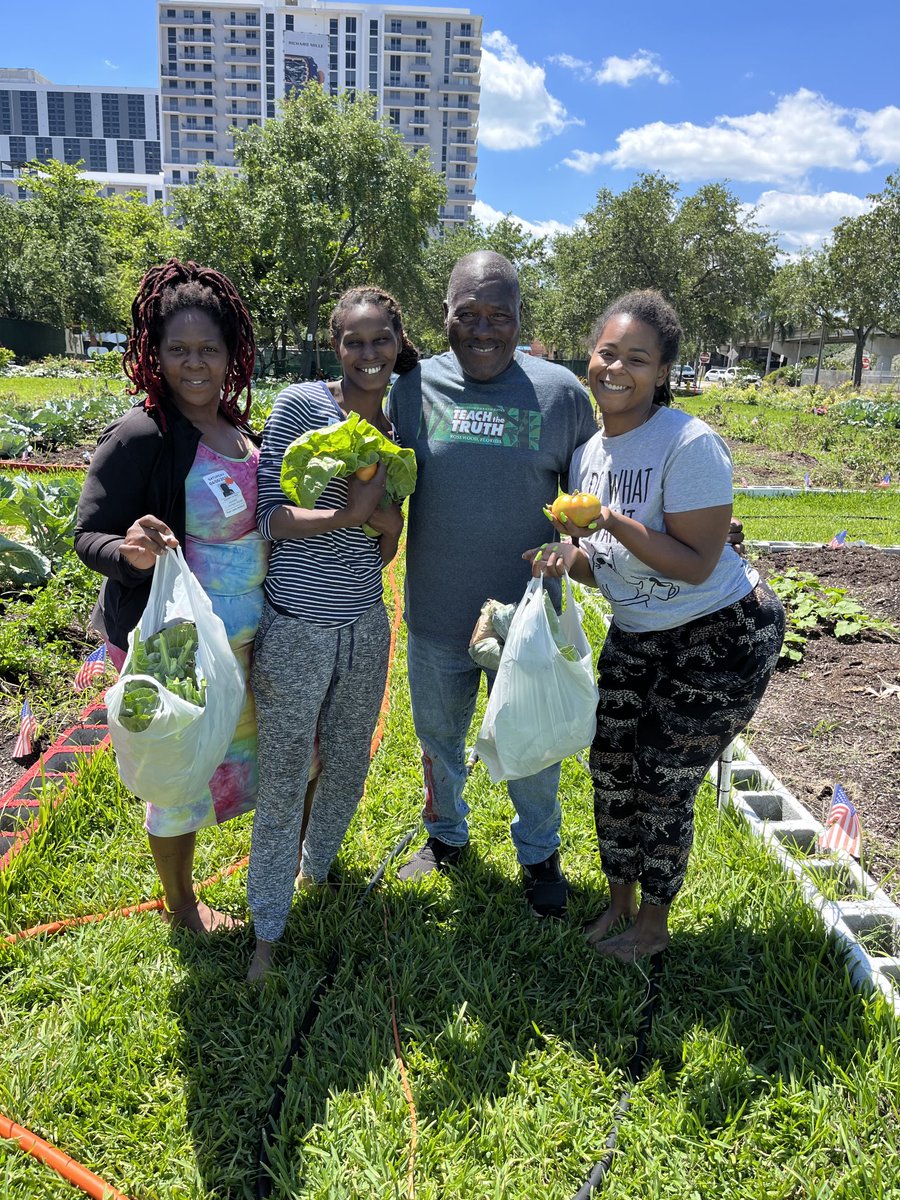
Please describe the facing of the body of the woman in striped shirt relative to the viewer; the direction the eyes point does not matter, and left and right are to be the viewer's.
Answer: facing the viewer and to the right of the viewer

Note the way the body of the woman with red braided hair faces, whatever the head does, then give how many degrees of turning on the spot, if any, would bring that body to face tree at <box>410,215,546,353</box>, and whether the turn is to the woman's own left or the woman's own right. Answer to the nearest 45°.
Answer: approximately 135° to the woman's own left

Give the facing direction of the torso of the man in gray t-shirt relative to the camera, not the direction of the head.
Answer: toward the camera

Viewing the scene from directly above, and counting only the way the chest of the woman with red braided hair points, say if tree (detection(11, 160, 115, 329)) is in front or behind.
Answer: behind

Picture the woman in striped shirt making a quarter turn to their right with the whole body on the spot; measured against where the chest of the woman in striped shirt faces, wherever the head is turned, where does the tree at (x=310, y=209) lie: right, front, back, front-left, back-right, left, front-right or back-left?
back-right

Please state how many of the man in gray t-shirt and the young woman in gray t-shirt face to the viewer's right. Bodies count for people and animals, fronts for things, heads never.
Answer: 0

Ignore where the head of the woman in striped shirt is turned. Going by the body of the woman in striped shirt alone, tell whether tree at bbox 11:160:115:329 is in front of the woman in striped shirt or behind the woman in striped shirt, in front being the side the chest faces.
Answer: behind
